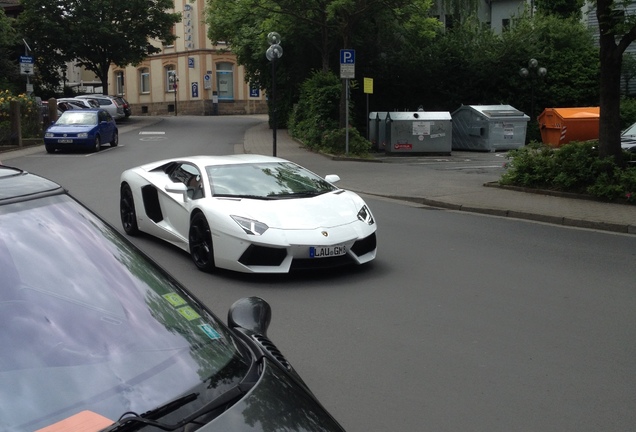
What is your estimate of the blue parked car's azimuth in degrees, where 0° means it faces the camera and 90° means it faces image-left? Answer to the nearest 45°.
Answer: approximately 45°

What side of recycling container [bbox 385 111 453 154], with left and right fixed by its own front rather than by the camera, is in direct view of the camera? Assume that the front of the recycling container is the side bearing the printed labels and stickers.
front

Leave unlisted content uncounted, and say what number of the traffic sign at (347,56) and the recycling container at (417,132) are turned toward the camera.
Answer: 2

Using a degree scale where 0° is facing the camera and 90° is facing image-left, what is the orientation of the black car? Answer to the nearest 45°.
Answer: approximately 315°

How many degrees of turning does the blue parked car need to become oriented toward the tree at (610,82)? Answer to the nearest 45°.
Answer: approximately 90° to its left

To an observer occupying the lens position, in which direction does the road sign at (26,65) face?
facing the viewer

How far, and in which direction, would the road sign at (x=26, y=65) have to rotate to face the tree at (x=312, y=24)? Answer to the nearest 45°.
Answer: approximately 90° to its left

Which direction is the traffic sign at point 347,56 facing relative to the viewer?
toward the camera

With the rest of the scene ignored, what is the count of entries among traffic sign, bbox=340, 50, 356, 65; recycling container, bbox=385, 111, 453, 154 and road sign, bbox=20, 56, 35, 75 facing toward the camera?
3

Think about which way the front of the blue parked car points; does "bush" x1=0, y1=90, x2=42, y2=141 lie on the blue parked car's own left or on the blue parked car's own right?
on the blue parked car's own right

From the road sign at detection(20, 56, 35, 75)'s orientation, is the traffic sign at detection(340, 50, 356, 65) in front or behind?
in front

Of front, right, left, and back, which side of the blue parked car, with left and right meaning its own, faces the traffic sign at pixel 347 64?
left

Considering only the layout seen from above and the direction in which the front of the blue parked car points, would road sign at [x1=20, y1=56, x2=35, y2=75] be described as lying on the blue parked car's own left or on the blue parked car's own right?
on the blue parked car's own right

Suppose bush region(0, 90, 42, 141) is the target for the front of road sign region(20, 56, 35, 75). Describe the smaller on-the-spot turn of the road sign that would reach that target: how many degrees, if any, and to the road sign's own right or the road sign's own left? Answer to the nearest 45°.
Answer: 0° — it already faces it
